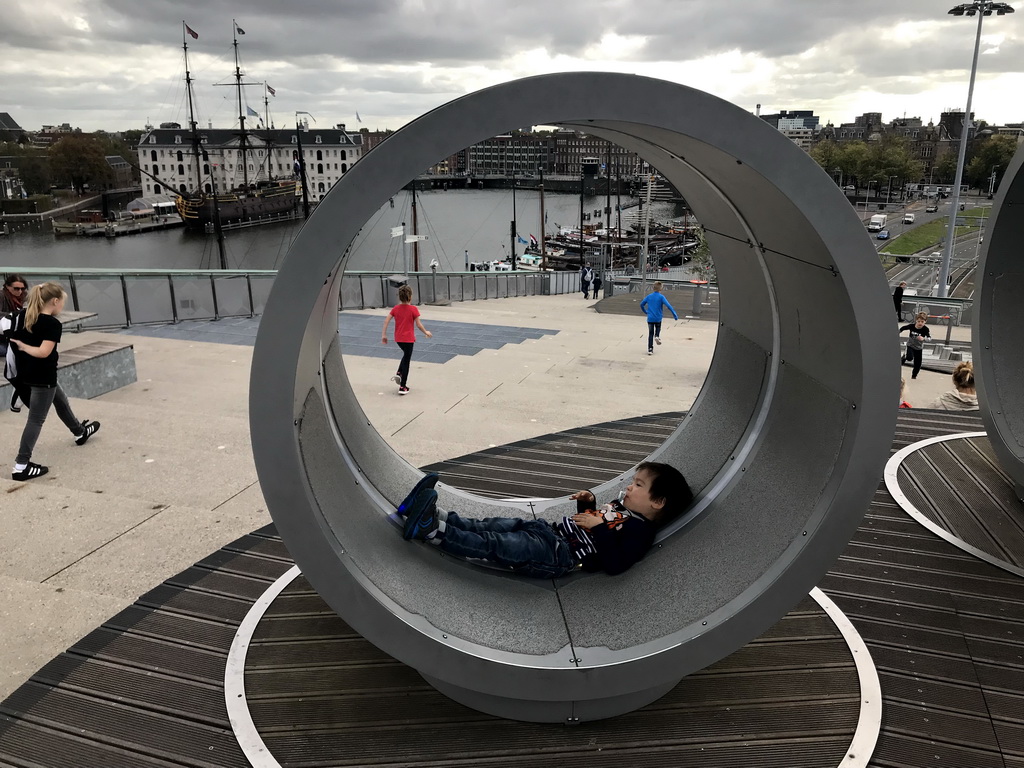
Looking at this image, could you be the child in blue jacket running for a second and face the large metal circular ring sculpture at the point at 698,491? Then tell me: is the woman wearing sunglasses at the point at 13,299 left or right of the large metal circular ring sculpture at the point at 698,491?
right

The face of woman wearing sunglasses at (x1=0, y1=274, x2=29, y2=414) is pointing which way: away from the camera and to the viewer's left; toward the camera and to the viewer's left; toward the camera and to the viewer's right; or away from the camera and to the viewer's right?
toward the camera and to the viewer's right

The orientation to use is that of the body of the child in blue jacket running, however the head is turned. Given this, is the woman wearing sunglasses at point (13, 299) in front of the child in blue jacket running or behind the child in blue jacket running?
behind
